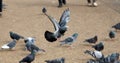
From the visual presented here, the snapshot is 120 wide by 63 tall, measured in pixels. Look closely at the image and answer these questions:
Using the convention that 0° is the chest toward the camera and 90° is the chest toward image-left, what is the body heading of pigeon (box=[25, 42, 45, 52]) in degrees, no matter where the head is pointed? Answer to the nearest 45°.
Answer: approximately 90°

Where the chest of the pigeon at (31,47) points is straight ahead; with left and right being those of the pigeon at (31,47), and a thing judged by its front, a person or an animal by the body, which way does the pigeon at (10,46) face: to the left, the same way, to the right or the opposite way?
the opposite way

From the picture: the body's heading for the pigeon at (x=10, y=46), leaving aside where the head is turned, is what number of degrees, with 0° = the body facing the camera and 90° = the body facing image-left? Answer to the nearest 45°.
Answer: approximately 270°

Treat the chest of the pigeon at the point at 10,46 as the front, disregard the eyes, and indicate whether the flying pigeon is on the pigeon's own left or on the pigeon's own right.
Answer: on the pigeon's own right

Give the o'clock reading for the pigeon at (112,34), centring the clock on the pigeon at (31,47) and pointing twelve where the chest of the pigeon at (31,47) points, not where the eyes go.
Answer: the pigeon at (112,34) is roughly at 5 o'clock from the pigeon at (31,47).

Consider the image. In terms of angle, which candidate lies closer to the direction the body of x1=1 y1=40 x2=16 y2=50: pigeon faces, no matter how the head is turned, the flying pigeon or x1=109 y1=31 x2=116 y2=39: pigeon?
the pigeon
